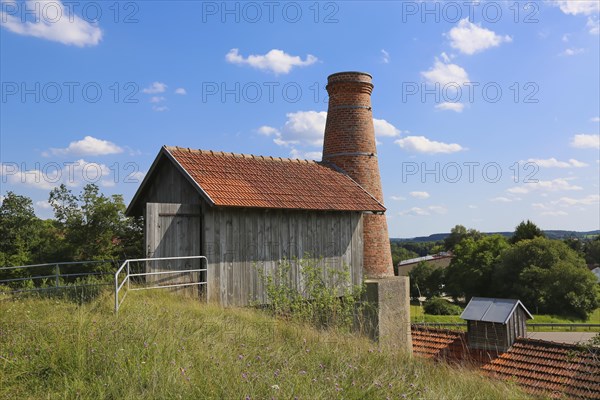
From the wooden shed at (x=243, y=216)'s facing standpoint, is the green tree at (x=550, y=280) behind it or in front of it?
behind

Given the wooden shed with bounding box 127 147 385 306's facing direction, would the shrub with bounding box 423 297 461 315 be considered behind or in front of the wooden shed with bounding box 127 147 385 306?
behind

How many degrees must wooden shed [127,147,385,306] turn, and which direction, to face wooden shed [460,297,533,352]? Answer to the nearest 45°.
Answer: approximately 180°

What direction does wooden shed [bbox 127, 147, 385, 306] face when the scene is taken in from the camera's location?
facing the viewer and to the left of the viewer

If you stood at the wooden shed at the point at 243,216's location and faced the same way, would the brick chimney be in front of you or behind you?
behind

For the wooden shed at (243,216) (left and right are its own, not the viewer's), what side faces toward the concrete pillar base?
back
